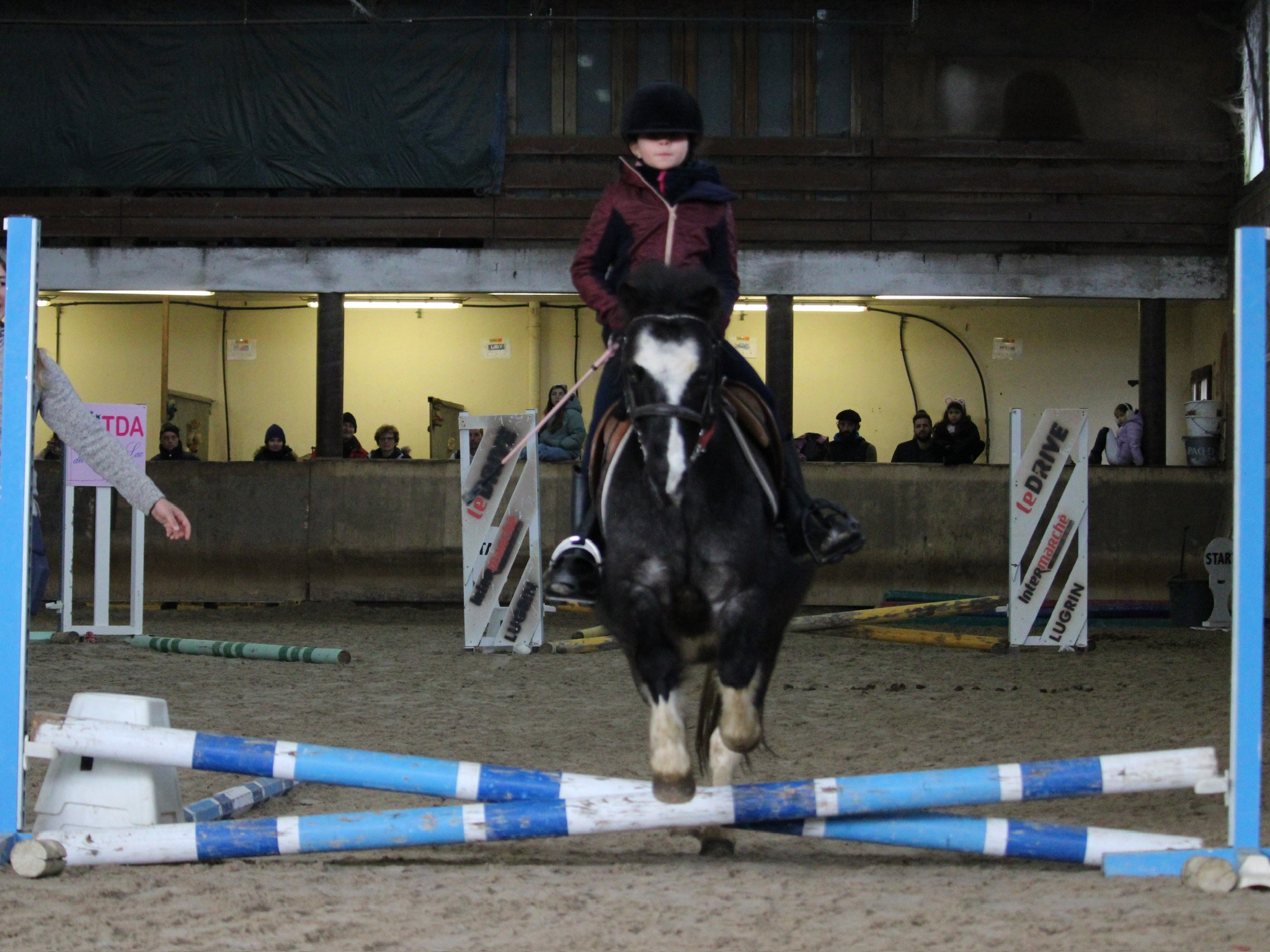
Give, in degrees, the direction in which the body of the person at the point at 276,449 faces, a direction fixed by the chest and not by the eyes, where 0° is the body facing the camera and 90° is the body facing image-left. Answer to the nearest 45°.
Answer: approximately 0°

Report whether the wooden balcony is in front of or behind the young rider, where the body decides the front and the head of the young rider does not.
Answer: behind

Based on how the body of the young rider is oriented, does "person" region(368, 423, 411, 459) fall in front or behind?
behind

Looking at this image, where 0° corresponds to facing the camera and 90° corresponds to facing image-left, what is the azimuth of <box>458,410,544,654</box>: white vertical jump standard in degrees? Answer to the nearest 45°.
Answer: approximately 0°

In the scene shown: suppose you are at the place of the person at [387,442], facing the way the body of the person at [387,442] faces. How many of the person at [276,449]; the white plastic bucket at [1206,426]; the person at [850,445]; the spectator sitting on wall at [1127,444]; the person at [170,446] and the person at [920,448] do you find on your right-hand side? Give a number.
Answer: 2

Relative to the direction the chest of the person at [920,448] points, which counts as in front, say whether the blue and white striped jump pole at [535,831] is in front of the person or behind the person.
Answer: in front

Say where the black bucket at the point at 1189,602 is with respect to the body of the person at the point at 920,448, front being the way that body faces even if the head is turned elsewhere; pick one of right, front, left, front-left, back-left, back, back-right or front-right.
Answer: front-left
